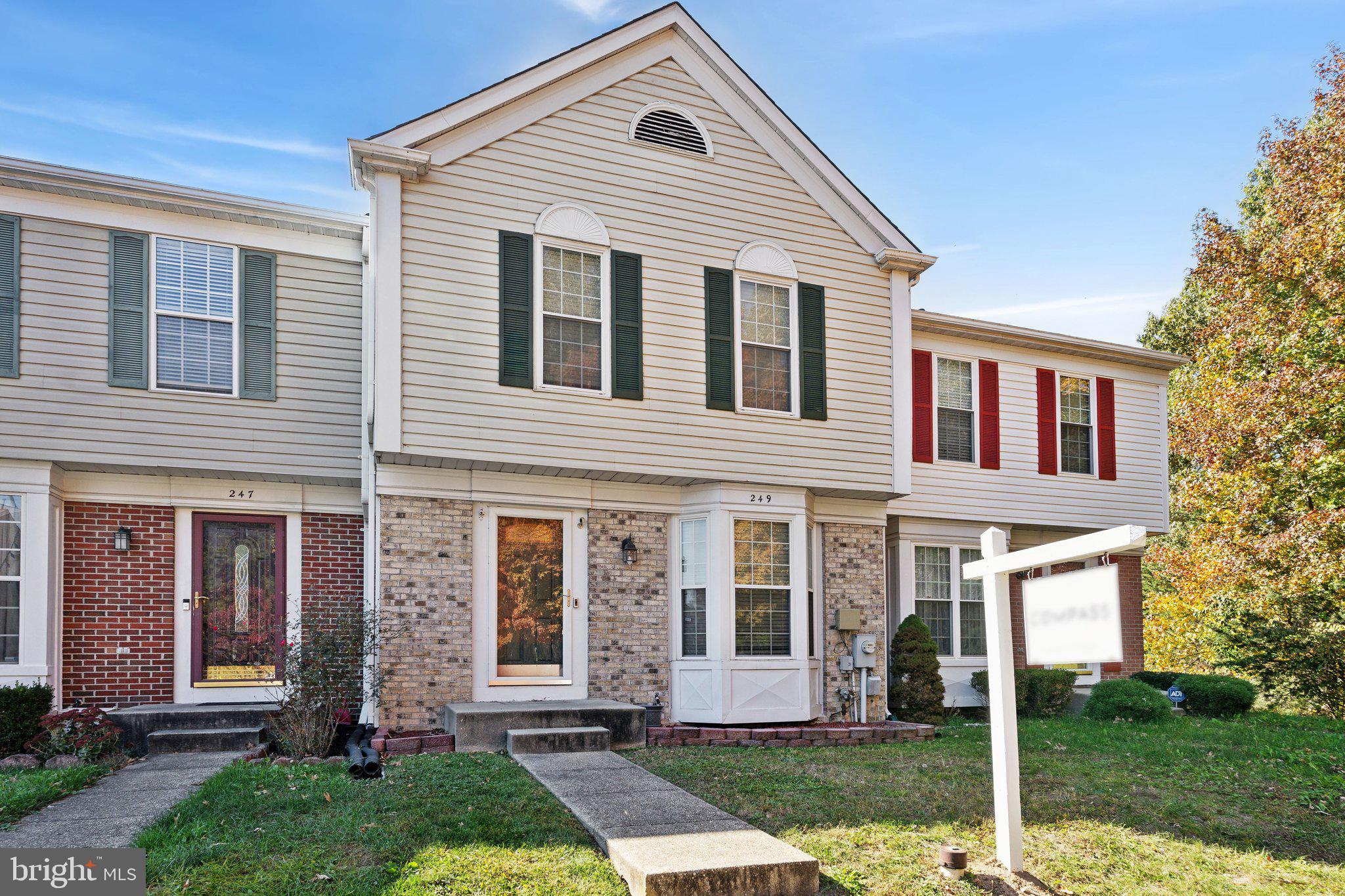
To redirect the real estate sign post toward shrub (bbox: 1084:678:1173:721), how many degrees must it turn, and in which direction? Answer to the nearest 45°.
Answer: approximately 135° to its right

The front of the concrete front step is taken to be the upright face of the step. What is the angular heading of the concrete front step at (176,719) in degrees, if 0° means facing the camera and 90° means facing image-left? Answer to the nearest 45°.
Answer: approximately 0°

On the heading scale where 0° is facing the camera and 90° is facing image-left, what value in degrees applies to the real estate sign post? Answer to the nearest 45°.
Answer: approximately 45°

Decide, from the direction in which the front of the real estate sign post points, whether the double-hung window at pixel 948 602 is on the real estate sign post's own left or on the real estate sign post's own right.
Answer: on the real estate sign post's own right

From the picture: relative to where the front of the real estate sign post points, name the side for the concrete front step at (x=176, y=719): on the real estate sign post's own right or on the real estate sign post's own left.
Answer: on the real estate sign post's own right

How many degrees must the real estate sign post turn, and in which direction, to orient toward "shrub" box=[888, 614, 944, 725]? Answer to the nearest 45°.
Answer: approximately 135° to its right

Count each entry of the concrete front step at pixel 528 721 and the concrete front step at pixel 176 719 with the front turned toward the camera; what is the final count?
2
